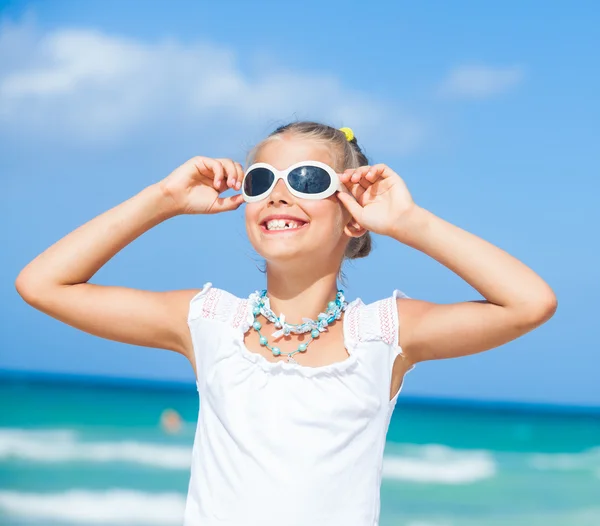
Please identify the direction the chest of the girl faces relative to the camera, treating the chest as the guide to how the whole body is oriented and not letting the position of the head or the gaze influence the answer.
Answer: toward the camera

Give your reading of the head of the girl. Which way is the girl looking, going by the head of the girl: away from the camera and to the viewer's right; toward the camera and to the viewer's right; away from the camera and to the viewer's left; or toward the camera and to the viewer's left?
toward the camera and to the viewer's left

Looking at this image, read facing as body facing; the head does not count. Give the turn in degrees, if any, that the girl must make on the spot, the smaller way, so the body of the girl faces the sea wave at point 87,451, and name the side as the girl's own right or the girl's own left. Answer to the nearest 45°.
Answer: approximately 180°

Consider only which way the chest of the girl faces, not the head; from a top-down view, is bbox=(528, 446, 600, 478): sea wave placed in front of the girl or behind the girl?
behind

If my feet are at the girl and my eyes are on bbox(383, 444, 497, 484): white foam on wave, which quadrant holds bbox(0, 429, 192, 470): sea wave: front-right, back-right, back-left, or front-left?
front-left

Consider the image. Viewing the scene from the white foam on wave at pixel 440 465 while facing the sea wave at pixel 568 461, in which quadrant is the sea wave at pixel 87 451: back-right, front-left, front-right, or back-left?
back-left

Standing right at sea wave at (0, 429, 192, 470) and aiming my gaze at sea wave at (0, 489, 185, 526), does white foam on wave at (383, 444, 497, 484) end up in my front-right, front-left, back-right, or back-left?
front-left

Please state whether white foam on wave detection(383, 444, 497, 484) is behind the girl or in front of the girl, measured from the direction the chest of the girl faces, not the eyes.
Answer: behind
